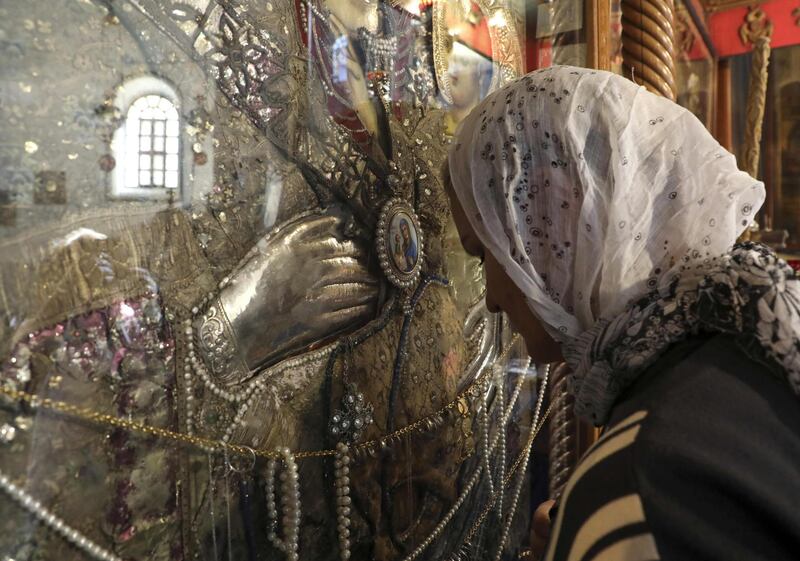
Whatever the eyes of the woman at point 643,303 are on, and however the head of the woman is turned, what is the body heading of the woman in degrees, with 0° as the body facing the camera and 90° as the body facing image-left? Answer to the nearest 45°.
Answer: approximately 90°

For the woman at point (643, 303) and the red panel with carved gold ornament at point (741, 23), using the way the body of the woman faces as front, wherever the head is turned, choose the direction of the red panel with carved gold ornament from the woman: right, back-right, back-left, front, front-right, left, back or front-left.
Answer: right
